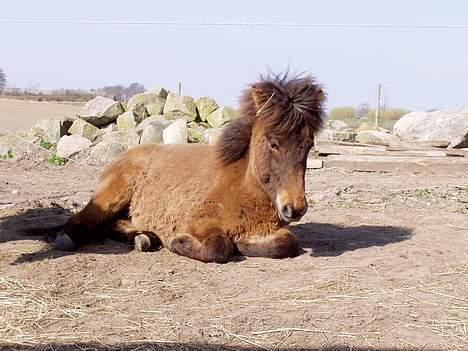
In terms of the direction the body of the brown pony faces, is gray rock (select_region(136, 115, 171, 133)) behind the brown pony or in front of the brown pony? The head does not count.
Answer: behind

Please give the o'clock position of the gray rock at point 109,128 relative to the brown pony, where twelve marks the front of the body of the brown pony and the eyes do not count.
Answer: The gray rock is roughly at 7 o'clock from the brown pony.

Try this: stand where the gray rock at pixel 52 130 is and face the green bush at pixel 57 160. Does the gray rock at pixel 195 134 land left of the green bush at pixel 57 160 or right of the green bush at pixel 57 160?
left

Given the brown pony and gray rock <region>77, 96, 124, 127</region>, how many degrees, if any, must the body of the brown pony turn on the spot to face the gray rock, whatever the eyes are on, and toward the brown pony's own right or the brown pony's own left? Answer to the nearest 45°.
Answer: approximately 135° to the brown pony's own left

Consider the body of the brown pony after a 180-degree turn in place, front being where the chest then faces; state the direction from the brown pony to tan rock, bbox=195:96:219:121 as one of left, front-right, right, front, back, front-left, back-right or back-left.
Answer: front-right

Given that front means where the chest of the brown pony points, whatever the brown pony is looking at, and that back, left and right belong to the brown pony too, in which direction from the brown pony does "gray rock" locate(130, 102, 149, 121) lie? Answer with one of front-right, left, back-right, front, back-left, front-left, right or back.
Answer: back-left

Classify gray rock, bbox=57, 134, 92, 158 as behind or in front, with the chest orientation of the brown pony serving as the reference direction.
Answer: behind

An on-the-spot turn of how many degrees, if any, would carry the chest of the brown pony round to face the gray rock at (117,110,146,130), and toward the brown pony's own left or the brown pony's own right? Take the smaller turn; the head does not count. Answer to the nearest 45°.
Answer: approximately 135° to the brown pony's own left

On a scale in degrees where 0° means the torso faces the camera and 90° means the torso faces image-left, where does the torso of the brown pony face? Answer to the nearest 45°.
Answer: approximately 315°

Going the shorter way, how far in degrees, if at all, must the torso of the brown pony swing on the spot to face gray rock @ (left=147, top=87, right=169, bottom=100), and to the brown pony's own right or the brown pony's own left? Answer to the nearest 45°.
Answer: approximately 135° to the brown pony's own left
